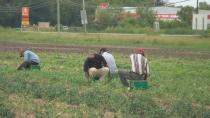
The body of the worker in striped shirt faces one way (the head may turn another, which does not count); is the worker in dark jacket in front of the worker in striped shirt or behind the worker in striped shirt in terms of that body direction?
in front

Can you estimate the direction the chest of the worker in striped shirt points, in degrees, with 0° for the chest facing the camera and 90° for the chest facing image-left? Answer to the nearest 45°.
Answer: approximately 135°

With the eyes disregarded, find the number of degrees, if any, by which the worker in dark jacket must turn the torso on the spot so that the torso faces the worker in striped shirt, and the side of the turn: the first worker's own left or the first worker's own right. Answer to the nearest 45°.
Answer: approximately 90° to the first worker's own left

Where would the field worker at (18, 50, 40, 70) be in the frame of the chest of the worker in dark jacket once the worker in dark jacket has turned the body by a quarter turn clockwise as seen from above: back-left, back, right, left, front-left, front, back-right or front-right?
front

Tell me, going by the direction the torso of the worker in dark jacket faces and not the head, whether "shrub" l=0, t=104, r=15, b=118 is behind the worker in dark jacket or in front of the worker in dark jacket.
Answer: in front

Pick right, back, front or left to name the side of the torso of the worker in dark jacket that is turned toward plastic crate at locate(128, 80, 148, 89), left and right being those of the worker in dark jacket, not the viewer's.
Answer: left
